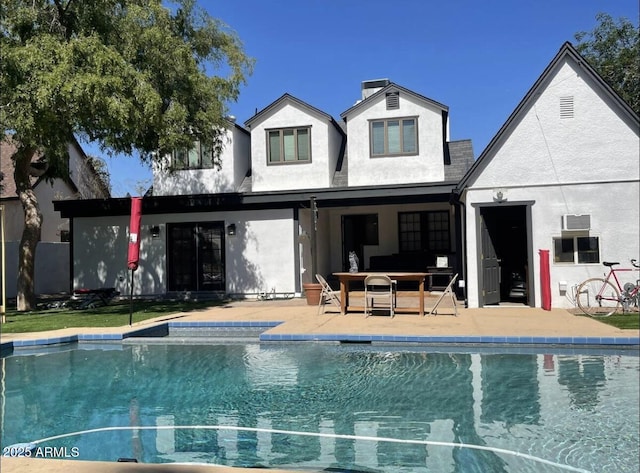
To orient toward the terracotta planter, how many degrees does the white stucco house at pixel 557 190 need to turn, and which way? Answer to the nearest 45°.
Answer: approximately 135° to its right

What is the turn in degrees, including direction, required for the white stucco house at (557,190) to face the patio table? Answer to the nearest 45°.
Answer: approximately 45° to its right

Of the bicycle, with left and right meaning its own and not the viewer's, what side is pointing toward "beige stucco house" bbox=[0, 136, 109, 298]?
back

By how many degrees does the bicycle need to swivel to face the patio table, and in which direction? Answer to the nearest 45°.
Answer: approximately 180°

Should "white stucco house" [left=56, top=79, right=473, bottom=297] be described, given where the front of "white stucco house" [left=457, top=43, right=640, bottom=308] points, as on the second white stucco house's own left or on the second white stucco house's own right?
on the second white stucco house's own right

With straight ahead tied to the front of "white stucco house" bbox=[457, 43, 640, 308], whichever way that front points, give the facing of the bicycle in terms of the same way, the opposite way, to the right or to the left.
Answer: to the left

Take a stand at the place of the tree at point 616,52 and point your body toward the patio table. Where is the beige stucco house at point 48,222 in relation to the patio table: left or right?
right

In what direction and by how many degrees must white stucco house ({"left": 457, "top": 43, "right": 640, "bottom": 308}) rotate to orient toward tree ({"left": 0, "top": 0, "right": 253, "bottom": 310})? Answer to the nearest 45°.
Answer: approximately 90° to its right

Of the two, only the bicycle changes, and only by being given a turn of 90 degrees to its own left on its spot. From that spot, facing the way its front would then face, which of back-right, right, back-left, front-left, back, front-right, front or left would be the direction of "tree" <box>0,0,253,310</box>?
left

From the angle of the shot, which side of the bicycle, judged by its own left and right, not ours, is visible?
right

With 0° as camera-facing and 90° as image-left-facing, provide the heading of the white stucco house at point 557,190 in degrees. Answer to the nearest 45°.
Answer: approximately 0°
